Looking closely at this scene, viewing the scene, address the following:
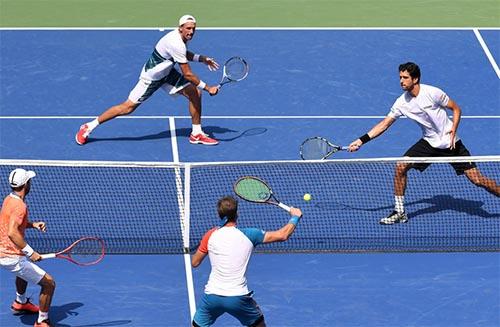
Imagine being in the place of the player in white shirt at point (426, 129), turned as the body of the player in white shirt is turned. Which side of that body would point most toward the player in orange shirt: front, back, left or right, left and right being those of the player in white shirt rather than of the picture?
front

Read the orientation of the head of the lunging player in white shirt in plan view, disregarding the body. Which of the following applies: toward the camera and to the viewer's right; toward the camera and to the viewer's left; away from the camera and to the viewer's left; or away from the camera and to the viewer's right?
toward the camera and to the viewer's right

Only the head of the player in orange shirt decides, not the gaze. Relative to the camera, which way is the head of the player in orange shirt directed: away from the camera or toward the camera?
away from the camera

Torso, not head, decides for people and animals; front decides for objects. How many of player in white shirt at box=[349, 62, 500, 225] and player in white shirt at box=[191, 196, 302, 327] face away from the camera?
1

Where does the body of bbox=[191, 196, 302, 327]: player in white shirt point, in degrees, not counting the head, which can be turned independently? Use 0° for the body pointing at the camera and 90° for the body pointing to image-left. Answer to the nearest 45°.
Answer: approximately 180°

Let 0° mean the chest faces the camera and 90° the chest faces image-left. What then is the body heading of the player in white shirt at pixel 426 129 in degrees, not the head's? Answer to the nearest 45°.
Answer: approximately 45°

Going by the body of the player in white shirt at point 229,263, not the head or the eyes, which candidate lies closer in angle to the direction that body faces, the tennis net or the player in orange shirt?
the tennis net

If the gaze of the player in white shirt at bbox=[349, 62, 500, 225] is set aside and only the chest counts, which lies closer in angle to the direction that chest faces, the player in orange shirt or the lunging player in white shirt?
the player in orange shirt

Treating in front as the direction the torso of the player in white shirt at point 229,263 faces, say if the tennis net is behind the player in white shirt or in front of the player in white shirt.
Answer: in front

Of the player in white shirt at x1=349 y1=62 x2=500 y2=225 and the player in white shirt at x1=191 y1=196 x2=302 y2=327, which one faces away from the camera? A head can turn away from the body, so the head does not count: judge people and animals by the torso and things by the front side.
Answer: the player in white shirt at x1=191 y1=196 x2=302 y2=327
